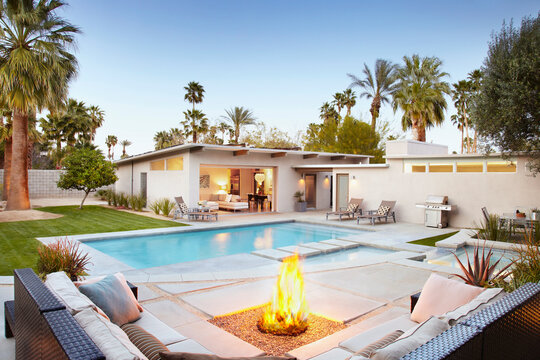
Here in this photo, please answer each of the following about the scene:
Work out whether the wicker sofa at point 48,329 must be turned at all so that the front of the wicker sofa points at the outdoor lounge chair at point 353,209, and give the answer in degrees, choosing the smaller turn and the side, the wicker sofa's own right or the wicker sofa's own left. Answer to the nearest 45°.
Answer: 0° — it already faces it

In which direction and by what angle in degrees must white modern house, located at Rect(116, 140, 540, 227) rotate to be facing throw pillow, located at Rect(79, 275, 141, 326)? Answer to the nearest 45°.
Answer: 0° — it already faces it

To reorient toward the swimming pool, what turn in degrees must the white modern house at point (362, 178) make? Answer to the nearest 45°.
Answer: approximately 45° to its right

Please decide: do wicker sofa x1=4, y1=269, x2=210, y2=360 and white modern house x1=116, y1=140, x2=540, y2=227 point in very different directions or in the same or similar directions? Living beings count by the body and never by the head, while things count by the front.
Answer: very different directions

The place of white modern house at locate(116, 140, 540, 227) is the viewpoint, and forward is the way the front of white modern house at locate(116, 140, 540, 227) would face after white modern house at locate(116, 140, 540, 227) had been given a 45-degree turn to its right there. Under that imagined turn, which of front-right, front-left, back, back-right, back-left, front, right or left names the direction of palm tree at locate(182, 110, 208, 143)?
right

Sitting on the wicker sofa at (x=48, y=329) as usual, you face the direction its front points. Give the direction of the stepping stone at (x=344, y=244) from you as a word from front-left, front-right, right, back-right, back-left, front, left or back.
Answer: front

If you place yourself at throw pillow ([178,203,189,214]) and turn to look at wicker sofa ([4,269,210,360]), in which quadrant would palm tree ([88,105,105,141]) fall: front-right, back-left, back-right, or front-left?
back-right

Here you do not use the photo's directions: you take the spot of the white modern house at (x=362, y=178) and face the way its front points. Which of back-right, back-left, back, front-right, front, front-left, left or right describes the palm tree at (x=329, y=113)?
back

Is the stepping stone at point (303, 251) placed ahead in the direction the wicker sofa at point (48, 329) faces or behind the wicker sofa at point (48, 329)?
ahead

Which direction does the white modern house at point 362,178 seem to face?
toward the camera

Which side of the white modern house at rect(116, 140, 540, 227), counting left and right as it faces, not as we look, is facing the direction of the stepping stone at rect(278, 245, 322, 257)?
front

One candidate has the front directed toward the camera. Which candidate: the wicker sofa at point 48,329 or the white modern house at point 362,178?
the white modern house

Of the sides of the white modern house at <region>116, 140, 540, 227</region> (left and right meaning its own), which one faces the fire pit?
front

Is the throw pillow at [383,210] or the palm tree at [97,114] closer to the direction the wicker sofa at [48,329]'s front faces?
the throw pillow

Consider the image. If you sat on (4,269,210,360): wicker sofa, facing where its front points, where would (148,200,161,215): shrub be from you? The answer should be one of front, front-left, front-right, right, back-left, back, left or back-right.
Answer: front-left
